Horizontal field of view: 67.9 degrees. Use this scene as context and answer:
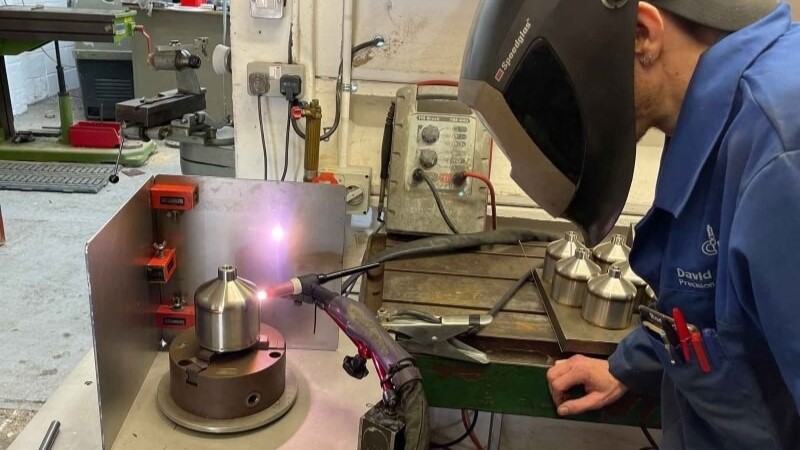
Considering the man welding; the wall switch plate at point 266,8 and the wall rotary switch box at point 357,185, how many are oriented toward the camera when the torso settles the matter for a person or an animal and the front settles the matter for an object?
2

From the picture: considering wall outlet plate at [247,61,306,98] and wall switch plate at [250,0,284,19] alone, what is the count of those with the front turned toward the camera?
2

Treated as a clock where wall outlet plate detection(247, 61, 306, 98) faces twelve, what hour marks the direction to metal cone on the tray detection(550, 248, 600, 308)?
The metal cone on the tray is roughly at 11 o'clock from the wall outlet plate.

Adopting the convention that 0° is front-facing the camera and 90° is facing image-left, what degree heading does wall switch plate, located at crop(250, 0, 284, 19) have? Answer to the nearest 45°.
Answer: approximately 0°

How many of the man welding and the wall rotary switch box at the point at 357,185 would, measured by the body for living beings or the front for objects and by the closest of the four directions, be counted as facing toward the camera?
1

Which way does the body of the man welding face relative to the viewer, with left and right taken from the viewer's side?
facing to the left of the viewer

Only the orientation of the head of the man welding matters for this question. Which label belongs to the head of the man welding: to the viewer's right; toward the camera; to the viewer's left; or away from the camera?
to the viewer's left
